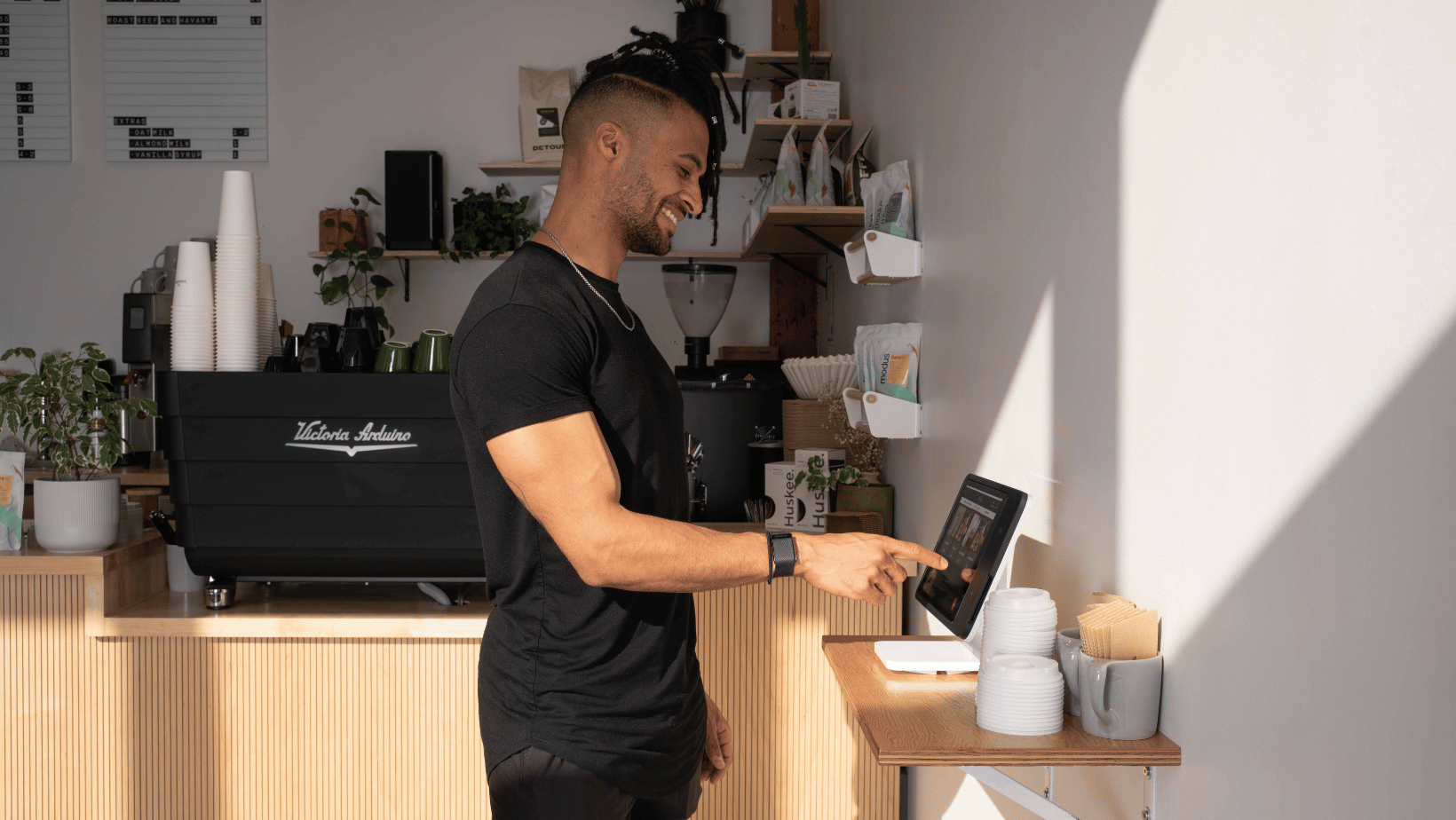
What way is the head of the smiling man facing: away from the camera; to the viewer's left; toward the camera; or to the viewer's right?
to the viewer's right

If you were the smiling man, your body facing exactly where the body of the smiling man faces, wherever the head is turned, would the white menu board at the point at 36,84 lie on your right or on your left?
on your left

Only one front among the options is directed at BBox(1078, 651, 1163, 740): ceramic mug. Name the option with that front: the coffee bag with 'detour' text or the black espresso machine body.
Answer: the coffee bag with 'detour' text

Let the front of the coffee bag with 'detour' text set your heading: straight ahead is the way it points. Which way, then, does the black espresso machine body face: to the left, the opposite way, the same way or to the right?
the opposite way

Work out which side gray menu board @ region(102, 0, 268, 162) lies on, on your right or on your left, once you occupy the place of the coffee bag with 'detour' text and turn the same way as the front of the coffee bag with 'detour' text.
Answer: on your right

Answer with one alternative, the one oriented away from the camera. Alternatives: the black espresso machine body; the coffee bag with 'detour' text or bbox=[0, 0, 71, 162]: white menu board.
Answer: the black espresso machine body

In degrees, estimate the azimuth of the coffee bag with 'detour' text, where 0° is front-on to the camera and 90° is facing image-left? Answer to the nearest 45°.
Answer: approximately 0°

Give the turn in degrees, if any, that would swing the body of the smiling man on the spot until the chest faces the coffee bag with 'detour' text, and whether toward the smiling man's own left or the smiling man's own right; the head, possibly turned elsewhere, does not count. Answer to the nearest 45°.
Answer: approximately 90° to the smiling man's own left

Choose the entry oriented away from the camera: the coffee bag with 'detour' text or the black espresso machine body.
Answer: the black espresso machine body

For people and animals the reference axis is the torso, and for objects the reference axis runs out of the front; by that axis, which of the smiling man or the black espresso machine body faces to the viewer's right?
the smiling man

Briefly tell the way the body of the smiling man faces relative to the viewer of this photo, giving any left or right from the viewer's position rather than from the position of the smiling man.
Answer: facing to the right of the viewer

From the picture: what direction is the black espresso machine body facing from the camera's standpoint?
away from the camera
